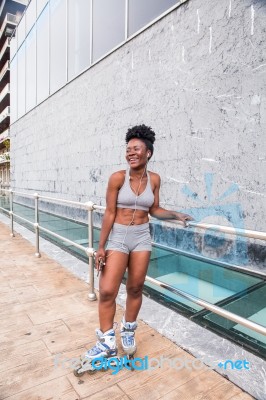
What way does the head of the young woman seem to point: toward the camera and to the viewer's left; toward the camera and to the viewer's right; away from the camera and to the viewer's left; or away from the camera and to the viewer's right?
toward the camera and to the viewer's left

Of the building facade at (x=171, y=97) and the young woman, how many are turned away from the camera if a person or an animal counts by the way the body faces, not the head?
0

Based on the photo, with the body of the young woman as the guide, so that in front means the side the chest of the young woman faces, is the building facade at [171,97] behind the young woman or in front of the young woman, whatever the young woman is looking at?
behind

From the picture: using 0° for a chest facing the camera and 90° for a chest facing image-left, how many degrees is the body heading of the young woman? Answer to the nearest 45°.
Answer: approximately 0°

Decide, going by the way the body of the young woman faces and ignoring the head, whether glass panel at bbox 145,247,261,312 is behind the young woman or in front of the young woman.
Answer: behind
